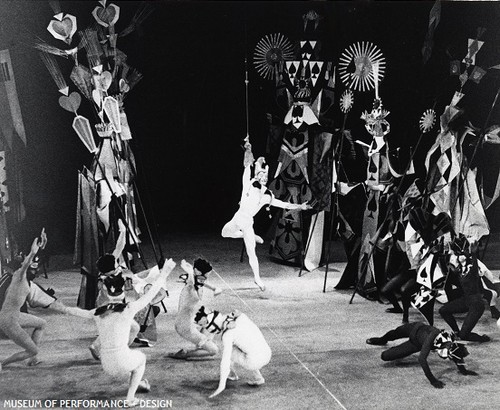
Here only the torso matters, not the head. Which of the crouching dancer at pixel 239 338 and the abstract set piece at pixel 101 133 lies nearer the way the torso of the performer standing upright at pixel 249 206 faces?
the crouching dancer

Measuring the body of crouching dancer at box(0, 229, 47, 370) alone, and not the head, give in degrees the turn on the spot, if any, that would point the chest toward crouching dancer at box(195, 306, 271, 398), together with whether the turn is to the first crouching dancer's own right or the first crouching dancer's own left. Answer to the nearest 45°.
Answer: approximately 45° to the first crouching dancer's own right

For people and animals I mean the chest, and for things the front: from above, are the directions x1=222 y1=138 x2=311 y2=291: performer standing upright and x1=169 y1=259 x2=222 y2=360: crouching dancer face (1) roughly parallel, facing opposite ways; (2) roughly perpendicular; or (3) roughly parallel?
roughly perpendicular

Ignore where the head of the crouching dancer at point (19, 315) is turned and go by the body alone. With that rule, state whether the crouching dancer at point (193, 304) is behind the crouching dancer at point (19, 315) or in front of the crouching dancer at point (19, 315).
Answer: in front

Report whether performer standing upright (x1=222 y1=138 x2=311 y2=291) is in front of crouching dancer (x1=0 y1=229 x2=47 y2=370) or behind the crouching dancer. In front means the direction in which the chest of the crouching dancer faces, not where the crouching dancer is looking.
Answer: in front

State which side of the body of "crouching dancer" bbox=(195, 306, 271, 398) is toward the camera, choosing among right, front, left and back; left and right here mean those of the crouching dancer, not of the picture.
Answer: left

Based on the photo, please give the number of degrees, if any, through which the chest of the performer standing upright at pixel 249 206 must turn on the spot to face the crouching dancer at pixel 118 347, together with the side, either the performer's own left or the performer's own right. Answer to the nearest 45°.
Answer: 0° — they already face them

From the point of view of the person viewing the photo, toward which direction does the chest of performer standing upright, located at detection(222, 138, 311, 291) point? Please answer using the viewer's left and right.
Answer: facing the viewer

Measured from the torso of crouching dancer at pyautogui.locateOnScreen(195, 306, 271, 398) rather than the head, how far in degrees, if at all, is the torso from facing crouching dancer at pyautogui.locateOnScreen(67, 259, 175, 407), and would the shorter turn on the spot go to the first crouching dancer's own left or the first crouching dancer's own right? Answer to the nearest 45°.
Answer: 0° — they already face them

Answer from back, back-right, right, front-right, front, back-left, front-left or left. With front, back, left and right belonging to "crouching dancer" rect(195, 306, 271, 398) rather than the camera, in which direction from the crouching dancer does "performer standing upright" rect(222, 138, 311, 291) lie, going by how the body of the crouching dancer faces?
right

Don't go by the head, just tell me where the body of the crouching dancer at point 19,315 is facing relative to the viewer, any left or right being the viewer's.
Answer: facing to the right of the viewer

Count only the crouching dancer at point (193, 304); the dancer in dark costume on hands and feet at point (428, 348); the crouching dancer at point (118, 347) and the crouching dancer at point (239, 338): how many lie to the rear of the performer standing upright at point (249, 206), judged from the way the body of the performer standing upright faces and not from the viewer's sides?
0

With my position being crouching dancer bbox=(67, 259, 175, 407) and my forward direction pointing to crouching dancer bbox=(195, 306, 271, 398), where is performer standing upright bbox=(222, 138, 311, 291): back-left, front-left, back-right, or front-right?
front-left

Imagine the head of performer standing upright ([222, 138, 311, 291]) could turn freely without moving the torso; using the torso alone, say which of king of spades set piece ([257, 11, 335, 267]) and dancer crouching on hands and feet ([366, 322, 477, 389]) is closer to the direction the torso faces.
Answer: the dancer crouching on hands and feet
